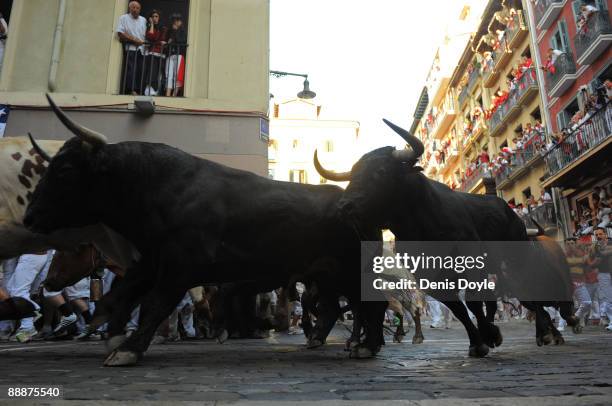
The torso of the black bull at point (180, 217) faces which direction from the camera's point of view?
to the viewer's left

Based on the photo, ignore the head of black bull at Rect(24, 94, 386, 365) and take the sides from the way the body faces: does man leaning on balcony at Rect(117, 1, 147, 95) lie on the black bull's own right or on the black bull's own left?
on the black bull's own right

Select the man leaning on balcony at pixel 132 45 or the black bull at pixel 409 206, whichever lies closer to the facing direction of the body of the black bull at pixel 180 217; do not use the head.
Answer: the man leaning on balcony

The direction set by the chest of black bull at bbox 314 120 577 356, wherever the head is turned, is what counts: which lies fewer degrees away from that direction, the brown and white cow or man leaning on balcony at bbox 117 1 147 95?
the brown and white cow

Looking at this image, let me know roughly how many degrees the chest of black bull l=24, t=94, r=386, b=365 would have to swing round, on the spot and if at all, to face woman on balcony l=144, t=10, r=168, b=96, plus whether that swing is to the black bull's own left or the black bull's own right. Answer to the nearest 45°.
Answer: approximately 90° to the black bull's own right

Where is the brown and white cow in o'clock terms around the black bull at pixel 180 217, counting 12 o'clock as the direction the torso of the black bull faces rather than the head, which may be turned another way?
The brown and white cow is roughly at 1 o'clock from the black bull.

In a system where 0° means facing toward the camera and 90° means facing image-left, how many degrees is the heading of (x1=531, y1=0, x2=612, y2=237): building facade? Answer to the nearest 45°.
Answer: approximately 45°

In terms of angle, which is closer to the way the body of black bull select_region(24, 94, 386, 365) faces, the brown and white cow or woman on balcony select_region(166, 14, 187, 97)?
the brown and white cow

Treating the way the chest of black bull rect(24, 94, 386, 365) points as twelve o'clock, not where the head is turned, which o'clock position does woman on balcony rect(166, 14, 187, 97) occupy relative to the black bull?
The woman on balcony is roughly at 3 o'clock from the black bull.

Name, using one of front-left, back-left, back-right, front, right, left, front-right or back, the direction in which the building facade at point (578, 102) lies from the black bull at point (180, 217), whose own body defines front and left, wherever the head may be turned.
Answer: back-right

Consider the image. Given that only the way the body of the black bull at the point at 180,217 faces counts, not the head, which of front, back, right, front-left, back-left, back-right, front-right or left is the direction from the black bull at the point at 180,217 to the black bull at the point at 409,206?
back

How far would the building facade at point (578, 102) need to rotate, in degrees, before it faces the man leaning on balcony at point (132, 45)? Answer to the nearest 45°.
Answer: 0° — it already faces them
